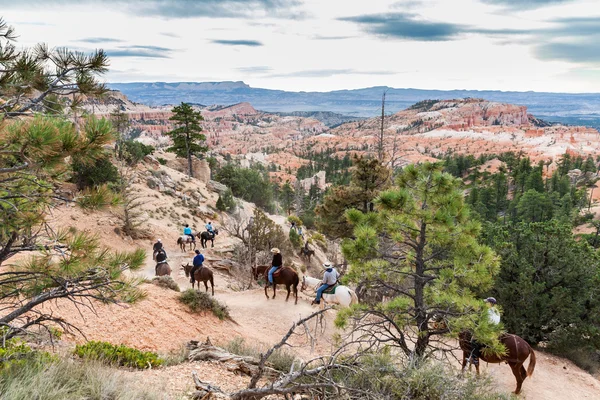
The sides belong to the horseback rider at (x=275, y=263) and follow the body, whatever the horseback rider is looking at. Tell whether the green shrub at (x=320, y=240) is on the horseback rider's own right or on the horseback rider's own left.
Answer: on the horseback rider's own right

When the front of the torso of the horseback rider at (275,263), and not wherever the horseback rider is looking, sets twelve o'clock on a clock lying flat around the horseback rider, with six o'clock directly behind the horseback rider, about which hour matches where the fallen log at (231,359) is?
The fallen log is roughly at 9 o'clock from the horseback rider.

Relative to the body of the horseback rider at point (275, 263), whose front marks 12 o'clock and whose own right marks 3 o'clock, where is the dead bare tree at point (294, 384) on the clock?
The dead bare tree is roughly at 9 o'clock from the horseback rider.

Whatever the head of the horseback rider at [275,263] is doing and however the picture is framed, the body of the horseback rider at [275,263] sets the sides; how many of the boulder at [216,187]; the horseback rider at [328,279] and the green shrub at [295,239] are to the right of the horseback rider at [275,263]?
2

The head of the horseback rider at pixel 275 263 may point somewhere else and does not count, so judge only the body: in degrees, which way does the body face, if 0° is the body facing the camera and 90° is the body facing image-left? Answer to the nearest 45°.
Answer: approximately 90°
